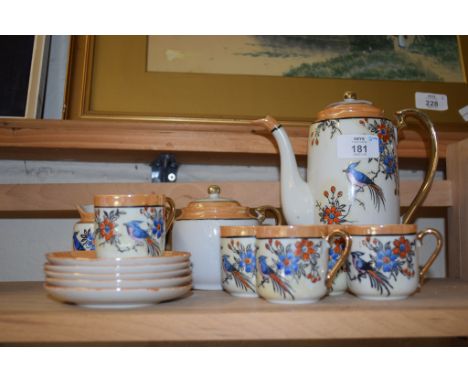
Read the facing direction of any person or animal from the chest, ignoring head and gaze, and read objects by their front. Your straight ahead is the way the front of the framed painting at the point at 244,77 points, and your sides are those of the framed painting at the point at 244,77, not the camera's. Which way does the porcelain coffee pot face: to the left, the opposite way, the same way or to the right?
to the right

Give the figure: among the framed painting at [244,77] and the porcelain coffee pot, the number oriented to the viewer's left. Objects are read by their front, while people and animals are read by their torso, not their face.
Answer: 1

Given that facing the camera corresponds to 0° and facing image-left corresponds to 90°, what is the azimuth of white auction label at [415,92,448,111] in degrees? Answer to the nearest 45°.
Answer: approximately 0°

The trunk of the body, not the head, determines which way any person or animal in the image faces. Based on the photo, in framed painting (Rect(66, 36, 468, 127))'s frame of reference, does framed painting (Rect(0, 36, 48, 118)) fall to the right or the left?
on its right

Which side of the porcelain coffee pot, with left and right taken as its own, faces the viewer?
left

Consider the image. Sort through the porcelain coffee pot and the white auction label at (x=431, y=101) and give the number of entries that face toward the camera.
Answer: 1

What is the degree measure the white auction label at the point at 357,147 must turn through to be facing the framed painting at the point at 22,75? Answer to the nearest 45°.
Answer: approximately 90° to its right

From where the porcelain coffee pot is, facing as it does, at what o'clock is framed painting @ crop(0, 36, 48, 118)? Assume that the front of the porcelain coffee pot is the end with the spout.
The framed painting is roughly at 12 o'clock from the porcelain coffee pot.
